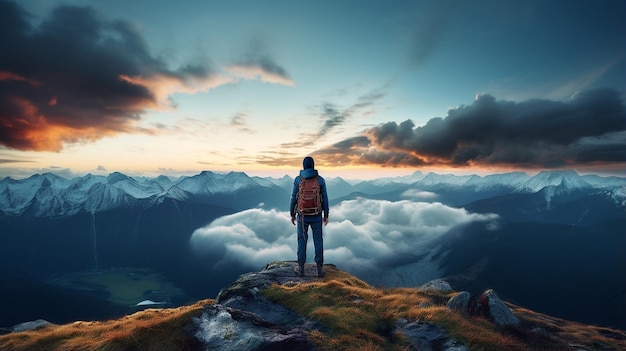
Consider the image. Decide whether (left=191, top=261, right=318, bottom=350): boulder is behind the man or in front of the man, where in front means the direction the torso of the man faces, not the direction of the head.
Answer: behind

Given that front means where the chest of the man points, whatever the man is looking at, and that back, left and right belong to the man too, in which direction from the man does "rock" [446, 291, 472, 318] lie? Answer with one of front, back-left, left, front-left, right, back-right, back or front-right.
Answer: back-right

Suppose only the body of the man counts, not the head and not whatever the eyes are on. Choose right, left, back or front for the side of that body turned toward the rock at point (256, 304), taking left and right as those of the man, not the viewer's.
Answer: back

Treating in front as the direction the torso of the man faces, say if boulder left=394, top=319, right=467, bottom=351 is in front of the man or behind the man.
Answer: behind

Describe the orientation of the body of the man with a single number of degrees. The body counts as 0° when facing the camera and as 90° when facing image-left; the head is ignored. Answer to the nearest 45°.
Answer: approximately 180°
